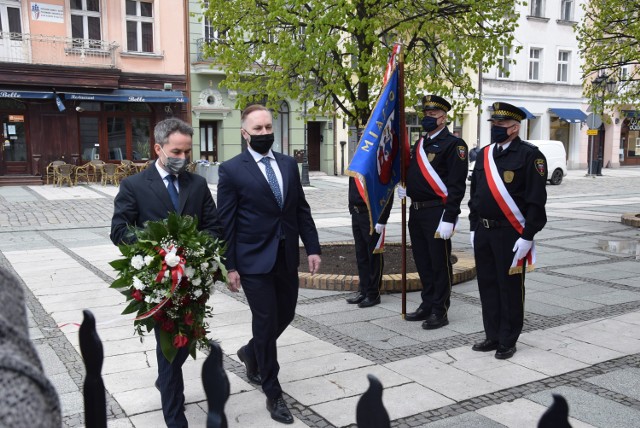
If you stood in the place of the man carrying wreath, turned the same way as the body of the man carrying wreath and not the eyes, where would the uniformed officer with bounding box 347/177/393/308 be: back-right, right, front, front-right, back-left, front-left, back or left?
left

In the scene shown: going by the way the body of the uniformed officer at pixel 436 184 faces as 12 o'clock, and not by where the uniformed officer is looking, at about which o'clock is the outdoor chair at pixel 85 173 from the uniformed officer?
The outdoor chair is roughly at 3 o'clock from the uniformed officer.

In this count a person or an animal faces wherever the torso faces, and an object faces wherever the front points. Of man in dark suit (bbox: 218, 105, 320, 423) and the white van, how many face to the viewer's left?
1

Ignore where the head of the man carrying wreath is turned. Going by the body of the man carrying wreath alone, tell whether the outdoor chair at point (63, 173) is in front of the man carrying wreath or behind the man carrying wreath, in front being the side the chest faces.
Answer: behind

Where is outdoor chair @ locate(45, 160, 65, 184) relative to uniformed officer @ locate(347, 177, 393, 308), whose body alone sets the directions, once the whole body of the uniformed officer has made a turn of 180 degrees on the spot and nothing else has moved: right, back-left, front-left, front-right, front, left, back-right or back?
left

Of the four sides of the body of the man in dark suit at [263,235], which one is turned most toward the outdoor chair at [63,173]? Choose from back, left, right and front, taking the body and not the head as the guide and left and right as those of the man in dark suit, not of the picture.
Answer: back

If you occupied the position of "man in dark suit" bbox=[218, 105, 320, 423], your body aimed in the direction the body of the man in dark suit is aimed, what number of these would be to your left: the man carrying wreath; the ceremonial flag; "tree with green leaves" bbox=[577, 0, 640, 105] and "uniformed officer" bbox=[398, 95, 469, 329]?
3

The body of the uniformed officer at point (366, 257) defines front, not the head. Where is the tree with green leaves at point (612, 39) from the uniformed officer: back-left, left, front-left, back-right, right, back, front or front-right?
back

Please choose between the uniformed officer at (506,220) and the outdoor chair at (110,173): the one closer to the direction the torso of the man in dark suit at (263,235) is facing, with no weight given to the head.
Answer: the uniformed officer

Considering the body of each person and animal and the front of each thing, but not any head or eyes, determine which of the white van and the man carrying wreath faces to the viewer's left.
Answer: the white van

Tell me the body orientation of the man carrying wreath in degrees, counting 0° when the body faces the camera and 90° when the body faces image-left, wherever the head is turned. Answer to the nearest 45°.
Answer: approximately 315°

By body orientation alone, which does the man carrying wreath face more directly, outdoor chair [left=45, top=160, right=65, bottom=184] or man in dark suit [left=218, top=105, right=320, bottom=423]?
the man in dark suit

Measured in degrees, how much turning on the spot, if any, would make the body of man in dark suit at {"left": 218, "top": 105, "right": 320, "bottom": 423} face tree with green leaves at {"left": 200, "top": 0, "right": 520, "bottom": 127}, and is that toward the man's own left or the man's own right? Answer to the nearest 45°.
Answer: approximately 135° to the man's own left

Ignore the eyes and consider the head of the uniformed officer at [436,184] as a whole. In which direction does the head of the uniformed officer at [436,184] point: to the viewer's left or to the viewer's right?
to the viewer's left

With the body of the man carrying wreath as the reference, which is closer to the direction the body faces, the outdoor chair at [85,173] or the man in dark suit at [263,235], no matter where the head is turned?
the man in dark suit

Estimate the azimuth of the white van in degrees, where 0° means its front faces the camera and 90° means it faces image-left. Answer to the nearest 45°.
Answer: approximately 90°

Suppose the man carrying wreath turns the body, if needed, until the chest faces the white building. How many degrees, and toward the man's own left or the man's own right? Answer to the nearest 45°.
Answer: approximately 90° to the man's own left

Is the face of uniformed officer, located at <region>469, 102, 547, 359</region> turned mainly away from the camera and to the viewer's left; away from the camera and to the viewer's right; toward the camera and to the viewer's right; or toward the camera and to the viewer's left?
toward the camera and to the viewer's left
